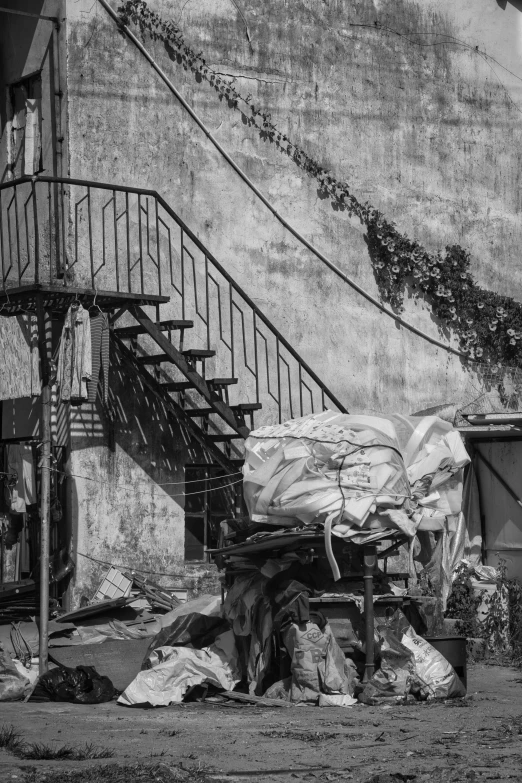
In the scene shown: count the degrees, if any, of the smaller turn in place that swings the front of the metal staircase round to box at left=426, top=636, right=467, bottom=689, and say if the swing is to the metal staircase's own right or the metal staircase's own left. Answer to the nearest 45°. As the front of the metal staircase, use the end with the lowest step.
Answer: approximately 45° to the metal staircase's own right

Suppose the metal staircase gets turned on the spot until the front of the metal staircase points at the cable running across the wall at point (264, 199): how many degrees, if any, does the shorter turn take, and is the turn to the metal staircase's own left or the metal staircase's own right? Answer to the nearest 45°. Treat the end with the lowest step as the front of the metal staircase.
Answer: approximately 45° to the metal staircase's own left

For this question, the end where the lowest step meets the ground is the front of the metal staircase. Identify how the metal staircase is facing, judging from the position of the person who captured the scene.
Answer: facing to the right of the viewer

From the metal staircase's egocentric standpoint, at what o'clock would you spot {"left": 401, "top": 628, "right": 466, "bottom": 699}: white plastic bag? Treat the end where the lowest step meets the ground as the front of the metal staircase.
The white plastic bag is roughly at 2 o'clock from the metal staircase.

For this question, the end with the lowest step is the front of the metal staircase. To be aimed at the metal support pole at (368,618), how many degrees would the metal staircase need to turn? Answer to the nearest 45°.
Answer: approximately 45° to its right

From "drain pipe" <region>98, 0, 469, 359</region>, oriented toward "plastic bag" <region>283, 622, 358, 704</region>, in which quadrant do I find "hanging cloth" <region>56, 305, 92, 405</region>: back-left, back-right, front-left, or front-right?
front-right

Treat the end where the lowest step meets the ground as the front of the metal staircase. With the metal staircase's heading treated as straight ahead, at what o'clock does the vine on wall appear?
The vine on wall is roughly at 11 o'clock from the metal staircase.
